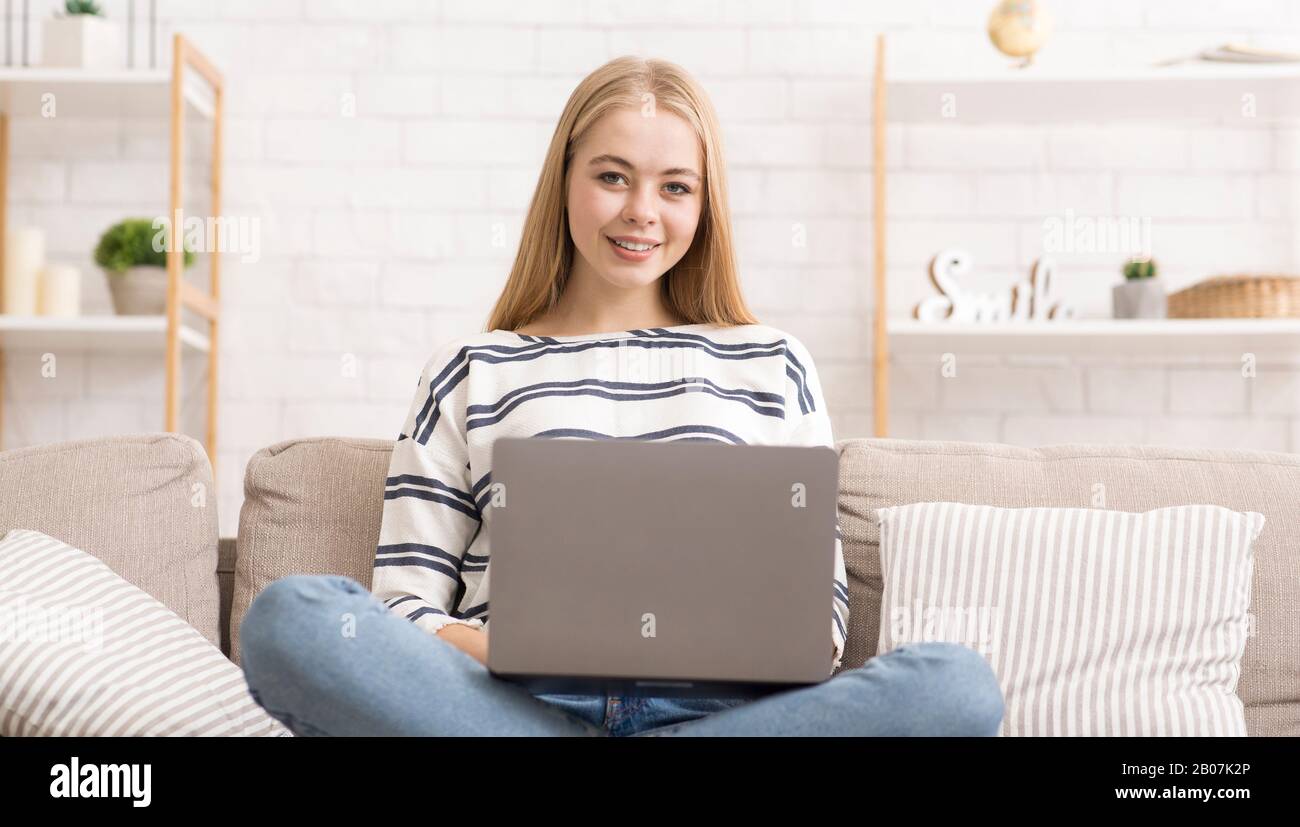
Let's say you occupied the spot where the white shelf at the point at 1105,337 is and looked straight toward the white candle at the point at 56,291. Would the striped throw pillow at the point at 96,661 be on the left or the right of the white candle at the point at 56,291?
left

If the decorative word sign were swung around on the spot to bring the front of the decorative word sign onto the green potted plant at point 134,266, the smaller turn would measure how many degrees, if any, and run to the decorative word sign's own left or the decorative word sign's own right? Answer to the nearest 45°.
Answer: approximately 90° to the decorative word sign's own right

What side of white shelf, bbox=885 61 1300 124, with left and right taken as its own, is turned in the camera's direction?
front

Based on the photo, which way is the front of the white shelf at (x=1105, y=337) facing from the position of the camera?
facing the viewer

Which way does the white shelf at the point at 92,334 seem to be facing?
toward the camera

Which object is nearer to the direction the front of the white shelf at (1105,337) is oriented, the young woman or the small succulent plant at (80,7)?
the young woman

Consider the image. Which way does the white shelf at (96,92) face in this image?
toward the camera

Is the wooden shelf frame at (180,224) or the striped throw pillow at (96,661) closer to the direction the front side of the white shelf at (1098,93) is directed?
the striped throw pillow

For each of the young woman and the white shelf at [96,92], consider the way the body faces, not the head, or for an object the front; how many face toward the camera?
2
